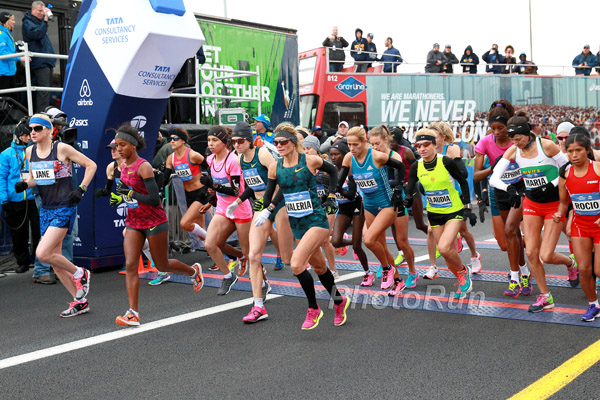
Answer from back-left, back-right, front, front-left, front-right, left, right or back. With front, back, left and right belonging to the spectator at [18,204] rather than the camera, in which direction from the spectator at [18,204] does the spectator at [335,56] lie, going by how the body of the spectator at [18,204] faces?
left

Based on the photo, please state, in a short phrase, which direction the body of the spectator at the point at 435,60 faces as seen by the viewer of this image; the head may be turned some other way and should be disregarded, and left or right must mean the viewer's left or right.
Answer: facing the viewer

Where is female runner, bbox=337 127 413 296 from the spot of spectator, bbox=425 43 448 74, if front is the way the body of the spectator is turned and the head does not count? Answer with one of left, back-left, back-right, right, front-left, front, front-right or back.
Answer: front

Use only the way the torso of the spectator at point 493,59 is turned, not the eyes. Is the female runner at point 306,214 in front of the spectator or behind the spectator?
in front

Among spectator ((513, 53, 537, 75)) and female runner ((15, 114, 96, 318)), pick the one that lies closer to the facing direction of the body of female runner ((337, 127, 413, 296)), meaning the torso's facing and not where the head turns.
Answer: the female runner

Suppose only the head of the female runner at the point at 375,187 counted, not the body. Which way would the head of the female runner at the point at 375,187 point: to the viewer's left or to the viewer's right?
to the viewer's left

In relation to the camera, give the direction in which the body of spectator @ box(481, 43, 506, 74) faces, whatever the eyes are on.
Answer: toward the camera

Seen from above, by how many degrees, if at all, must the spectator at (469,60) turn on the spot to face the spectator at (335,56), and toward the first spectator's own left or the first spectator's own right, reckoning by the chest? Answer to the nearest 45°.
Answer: approximately 45° to the first spectator's own right

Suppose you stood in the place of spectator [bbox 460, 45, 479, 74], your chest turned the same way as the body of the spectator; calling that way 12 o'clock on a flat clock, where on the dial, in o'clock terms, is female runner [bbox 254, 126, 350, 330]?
The female runner is roughly at 12 o'clock from the spectator.

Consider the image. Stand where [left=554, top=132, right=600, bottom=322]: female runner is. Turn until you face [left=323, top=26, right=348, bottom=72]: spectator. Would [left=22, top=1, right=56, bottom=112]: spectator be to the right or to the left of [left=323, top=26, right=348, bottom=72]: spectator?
left

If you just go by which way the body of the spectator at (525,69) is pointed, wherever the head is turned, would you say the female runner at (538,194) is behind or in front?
in front

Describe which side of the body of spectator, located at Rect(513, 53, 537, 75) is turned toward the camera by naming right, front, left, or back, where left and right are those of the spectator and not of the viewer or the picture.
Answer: front

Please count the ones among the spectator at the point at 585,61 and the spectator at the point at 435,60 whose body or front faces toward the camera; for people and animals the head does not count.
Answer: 2
